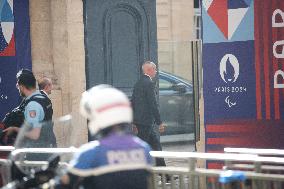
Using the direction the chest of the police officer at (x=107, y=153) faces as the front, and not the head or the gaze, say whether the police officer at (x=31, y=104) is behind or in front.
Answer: in front

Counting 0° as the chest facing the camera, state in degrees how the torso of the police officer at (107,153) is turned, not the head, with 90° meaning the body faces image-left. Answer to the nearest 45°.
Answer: approximately 135°

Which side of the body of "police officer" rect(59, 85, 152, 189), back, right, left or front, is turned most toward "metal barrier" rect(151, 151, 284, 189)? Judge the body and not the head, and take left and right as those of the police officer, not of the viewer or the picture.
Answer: right

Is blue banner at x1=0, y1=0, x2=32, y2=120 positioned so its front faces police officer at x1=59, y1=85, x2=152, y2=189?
yes

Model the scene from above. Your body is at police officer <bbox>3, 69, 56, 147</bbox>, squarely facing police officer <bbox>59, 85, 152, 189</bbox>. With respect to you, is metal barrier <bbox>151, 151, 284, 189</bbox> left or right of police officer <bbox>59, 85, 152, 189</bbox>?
left

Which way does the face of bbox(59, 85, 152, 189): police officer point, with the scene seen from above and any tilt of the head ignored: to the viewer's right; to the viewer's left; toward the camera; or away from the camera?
away from the camera

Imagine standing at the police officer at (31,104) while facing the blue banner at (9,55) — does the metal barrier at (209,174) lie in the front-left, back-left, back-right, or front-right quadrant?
back-right

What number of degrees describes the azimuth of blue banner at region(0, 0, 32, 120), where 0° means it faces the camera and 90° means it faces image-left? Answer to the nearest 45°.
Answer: approximately 0°

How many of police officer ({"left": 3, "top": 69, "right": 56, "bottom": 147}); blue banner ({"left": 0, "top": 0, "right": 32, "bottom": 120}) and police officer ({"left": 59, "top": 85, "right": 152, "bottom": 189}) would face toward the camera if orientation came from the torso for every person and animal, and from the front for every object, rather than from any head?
1

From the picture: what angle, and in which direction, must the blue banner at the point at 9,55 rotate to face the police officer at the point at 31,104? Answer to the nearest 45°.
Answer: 0° — it already faces them
